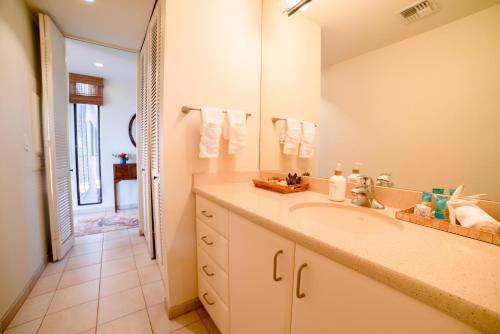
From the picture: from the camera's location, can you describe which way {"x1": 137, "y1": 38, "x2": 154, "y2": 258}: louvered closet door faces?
facing to the left of the viewer

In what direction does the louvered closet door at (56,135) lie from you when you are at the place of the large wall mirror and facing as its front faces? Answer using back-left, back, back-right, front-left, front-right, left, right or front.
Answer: front-right

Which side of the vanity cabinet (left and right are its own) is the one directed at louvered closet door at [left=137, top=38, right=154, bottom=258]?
right

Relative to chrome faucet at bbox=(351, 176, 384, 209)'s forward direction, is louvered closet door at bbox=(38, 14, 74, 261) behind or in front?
in front

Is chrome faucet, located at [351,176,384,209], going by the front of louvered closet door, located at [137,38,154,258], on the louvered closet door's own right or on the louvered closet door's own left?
on the louvered closet door's own left

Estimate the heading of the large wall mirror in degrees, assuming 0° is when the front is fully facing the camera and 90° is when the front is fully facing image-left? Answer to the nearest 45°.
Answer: approximately 45°

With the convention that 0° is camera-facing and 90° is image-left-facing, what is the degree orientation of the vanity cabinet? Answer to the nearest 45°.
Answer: approximately 45°

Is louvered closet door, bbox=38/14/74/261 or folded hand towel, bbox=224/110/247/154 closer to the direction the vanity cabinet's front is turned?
the louvered closet door

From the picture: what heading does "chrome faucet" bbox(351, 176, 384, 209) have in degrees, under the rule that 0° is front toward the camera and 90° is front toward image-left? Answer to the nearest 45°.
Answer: approximately 45°

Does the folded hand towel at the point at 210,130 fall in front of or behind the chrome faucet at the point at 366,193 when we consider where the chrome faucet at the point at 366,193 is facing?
in front

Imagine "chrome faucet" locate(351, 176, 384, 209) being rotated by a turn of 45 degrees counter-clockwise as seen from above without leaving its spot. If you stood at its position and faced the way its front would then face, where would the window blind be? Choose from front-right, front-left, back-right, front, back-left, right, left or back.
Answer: right
